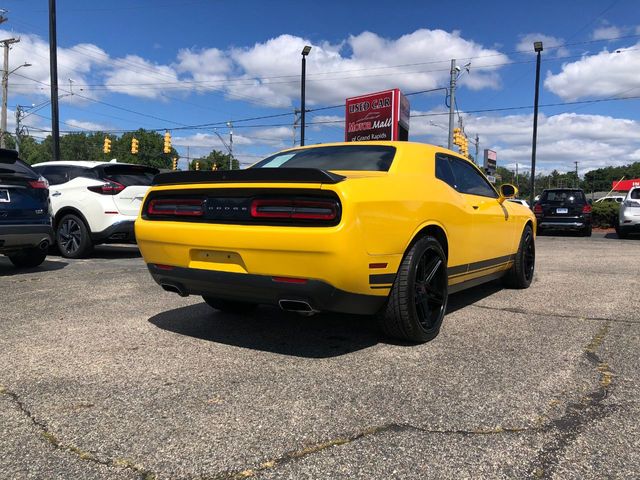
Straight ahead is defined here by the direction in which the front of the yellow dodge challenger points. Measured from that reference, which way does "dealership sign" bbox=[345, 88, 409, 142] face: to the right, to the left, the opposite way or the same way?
the opposite way

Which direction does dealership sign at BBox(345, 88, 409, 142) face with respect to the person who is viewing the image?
facing the viewer and to the left of the viewer

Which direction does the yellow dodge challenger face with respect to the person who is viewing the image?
facing away from the viewer and to the right of the viewer

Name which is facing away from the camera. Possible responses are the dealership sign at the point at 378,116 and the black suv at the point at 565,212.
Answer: the black suv

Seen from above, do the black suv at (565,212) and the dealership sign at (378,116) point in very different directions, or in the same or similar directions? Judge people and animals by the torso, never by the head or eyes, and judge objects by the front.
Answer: very different directions

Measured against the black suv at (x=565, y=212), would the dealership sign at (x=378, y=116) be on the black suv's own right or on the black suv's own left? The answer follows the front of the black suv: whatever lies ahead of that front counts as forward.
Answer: on the black suv's own left

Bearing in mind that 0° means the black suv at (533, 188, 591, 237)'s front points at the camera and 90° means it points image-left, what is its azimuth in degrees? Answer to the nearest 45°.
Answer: approximately 180°

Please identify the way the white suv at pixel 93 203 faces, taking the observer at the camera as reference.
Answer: facing away from the viewer and to the left of the viewer

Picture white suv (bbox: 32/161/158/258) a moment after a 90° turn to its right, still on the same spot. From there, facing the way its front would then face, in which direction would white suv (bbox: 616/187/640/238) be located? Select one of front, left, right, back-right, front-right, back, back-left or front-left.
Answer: front-right

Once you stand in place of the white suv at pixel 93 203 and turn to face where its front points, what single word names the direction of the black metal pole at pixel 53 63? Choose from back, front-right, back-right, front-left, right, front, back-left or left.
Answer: front-right

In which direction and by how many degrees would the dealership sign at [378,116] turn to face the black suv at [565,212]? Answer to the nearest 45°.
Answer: approximately 90° to its left

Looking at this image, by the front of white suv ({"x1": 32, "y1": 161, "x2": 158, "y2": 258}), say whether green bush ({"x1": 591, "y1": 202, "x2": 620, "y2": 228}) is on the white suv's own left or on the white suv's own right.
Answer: on the white suv's own right
